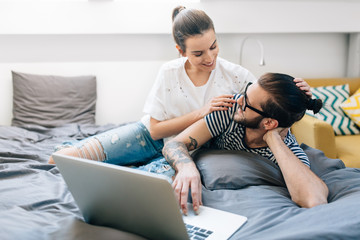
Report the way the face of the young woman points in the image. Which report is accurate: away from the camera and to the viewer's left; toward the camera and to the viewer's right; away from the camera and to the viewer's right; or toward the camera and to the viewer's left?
toward the camera and to the viewer's right

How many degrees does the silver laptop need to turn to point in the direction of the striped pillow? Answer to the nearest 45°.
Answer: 0° — it already faces it

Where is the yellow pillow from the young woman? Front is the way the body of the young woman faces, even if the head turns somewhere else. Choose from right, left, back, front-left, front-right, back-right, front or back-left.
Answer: back-left

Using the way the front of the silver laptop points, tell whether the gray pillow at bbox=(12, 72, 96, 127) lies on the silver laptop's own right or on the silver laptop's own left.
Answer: on the silver laptop's own left

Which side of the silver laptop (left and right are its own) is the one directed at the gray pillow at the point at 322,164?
front

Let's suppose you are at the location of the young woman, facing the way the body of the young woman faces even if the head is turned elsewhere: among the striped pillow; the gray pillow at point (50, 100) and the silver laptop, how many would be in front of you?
1

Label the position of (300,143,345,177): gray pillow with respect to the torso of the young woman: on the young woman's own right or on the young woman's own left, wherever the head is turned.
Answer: on the young woman's own left

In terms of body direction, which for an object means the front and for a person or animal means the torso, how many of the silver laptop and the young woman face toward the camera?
1

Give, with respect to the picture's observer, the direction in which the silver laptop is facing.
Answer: facing away from the viewer and to the right of the viewer

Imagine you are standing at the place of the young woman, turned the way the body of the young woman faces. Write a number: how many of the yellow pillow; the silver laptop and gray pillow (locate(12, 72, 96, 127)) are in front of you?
1

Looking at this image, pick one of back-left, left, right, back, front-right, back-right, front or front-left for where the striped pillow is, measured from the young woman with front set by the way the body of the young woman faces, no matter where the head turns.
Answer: back-left
